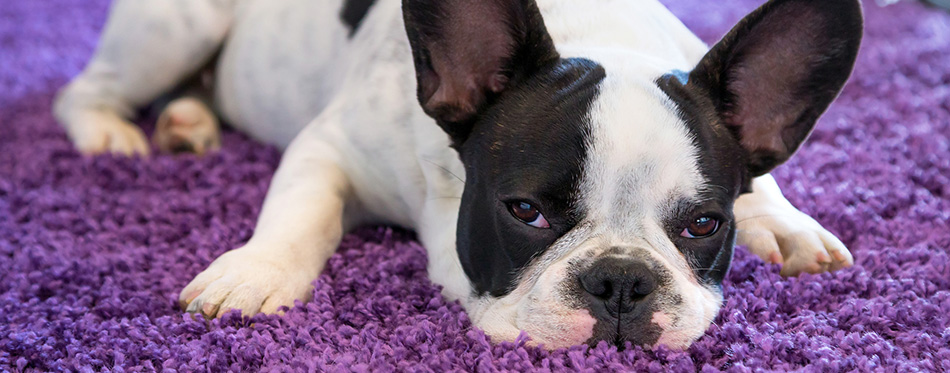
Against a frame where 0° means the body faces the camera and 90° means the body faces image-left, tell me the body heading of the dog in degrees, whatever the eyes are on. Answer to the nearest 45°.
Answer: approximately 315°
